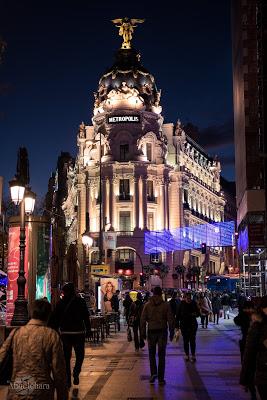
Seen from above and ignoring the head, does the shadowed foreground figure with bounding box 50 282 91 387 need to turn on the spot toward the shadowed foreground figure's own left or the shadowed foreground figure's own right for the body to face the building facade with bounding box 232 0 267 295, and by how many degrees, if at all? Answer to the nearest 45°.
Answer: approximately 45° to the shadowed foreground figure's own right

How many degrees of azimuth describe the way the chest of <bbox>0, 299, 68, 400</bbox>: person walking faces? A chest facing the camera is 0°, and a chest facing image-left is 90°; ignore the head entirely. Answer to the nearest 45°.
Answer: approximately 180°

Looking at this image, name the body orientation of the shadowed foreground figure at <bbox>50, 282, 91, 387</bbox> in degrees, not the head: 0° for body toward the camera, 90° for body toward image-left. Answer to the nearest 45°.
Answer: approximately 180°

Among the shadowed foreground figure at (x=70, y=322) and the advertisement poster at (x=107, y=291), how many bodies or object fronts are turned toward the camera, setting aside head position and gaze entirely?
1

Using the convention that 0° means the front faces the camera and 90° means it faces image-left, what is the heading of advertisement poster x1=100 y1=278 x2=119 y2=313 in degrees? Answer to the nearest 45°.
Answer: approximately 0°

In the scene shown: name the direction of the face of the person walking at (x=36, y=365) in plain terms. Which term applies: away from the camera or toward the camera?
away from the camera

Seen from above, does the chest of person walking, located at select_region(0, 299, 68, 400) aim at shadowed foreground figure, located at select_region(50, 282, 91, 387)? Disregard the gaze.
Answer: yes
